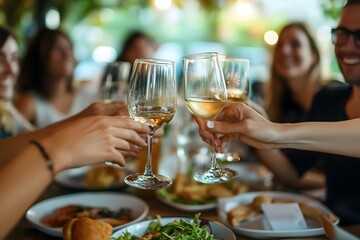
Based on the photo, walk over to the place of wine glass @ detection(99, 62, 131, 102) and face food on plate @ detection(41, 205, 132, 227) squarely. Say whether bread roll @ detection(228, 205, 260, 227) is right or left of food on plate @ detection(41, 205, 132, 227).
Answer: left

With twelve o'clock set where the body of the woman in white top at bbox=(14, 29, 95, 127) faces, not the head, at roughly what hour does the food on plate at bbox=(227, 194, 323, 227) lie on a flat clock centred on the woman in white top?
The food on plate is roughly at 1 o'clock from the woman in white top.

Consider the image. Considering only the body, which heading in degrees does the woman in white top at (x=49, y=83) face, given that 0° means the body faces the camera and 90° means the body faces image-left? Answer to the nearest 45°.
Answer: approximately 315°

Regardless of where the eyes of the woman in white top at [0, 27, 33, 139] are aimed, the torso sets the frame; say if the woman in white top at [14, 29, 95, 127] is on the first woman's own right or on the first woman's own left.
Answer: on the first woman's own left

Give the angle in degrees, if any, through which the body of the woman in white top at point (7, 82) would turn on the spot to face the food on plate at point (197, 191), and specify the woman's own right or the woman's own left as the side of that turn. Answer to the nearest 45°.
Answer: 0° — they already face it

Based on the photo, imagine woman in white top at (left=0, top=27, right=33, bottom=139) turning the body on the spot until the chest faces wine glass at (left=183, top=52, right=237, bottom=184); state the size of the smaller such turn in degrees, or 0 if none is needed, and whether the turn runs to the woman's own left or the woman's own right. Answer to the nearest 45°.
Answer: approximately 45° to the woman's own right

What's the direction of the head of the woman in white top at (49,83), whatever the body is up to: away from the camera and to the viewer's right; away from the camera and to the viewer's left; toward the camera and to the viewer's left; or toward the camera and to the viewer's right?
toward the camera and to the viewer's right

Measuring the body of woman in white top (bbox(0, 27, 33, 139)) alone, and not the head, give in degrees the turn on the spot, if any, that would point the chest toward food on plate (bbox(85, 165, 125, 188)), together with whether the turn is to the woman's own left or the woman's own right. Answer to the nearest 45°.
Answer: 0° — they already face it
